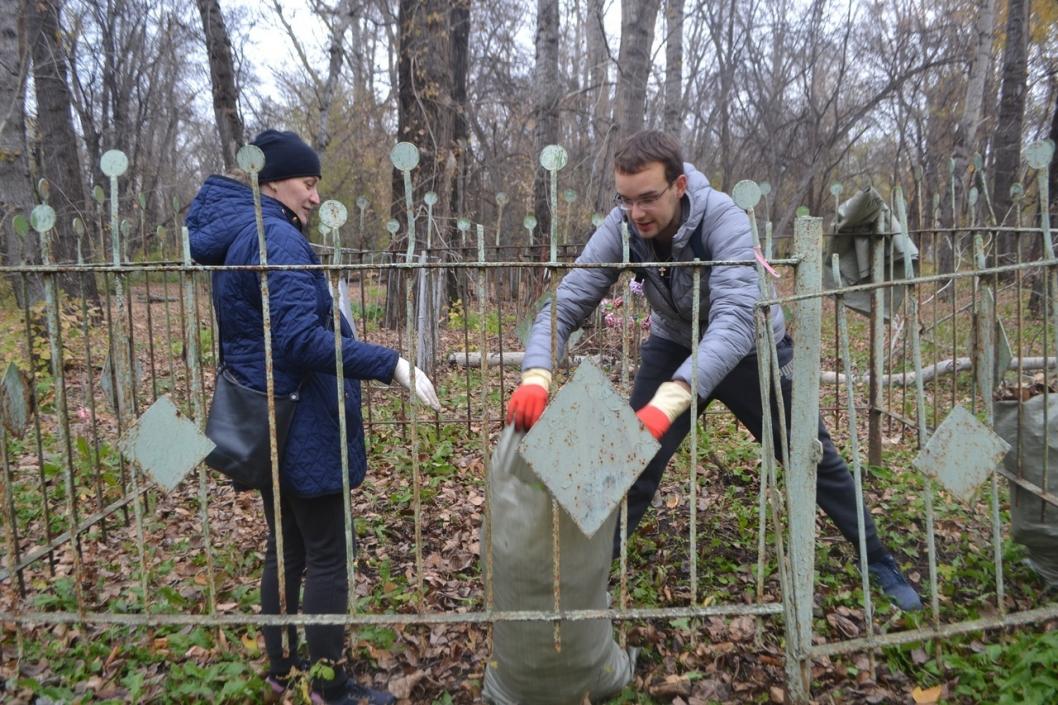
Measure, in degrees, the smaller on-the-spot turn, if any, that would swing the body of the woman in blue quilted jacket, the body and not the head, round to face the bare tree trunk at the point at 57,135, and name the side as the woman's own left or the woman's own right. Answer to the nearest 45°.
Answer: approximately 90° to the woman's own left

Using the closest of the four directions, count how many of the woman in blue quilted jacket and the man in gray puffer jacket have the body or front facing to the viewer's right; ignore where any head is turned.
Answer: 1

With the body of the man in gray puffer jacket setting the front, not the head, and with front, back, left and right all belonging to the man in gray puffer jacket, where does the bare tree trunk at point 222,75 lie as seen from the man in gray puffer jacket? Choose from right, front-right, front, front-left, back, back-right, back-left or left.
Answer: right

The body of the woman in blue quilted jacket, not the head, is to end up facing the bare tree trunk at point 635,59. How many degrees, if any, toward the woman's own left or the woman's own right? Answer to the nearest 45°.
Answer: approximately 45° to the woman's own left

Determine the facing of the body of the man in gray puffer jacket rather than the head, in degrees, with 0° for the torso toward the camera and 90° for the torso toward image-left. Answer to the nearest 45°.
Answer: approximately 45°

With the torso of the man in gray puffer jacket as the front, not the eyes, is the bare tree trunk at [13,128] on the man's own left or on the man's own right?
on the man's own right

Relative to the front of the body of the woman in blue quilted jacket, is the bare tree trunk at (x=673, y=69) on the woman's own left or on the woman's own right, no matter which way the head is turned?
on the woman's own left

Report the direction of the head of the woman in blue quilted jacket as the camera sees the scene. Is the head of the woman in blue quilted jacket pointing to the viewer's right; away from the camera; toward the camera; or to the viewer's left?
to the viewer's right

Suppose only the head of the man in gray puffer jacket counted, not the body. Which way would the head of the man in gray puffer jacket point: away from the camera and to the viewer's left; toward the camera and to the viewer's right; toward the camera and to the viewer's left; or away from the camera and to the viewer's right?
toward the camera and to the viewer's left

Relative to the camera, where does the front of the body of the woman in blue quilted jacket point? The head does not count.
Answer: to the viewer's right

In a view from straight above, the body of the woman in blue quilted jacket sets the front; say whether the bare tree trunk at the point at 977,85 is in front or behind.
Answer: in front

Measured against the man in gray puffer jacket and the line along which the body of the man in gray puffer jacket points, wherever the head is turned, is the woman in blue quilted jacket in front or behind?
in front

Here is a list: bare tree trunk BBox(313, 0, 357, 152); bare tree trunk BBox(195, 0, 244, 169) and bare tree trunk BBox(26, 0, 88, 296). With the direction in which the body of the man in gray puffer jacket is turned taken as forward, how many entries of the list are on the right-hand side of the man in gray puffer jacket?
3

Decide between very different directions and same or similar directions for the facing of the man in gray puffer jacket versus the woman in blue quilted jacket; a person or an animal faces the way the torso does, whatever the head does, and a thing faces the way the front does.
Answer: very different directions
